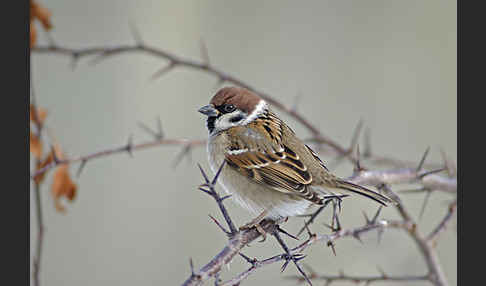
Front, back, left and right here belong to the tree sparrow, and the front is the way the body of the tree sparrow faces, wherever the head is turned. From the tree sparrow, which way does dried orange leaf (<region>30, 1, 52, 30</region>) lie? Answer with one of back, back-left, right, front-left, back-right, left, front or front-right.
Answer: front-right

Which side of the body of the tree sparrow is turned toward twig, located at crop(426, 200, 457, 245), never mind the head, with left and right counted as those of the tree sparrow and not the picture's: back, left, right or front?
back

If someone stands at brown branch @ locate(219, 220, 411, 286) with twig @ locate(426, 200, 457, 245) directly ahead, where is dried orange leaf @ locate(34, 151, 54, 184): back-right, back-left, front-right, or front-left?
back-left

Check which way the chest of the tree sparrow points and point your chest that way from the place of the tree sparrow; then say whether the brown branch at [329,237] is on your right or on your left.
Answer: on your left

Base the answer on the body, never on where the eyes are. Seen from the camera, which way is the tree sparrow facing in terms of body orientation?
to the viewer's left

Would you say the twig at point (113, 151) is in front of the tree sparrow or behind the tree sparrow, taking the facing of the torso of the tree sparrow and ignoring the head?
in front

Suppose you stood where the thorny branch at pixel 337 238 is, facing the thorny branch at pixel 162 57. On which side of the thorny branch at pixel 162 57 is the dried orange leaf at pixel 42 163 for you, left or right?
left
